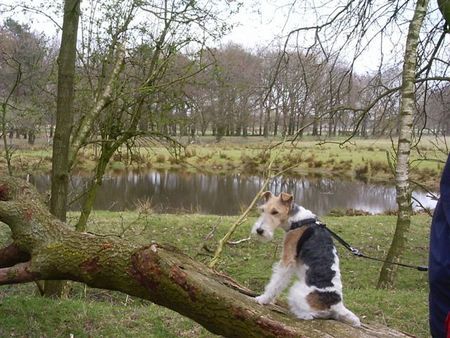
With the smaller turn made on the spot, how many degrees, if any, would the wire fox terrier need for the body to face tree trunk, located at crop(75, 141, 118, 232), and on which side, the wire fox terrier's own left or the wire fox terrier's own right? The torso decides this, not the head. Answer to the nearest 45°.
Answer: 0° — it already faces it

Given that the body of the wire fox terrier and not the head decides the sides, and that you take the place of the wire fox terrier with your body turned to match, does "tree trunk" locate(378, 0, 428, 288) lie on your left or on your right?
on your right

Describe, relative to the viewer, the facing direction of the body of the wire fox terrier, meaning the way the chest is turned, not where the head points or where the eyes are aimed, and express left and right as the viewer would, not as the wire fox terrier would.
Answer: facing away from the viewer and to the left of the viewer
